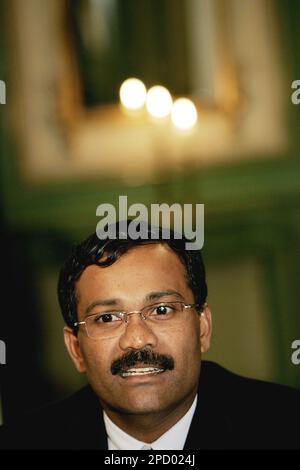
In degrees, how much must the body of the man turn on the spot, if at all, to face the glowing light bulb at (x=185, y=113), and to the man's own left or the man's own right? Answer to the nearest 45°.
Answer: approximately 180°

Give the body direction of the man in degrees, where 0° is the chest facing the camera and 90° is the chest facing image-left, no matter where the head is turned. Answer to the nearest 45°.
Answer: approximately 0°

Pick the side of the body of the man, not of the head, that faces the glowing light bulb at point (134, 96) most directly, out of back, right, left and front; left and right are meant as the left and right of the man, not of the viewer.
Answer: back

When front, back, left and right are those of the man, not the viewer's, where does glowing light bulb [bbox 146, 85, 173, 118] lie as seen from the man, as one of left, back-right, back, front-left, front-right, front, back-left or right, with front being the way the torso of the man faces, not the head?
back
